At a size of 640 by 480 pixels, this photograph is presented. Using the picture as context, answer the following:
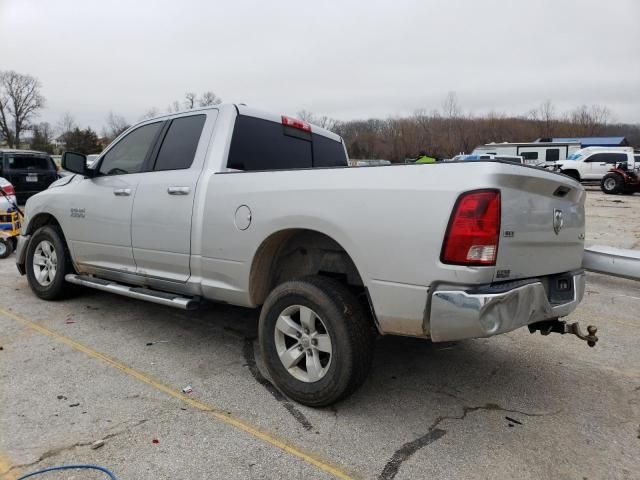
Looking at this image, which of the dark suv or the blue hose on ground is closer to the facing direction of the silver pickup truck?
the dark suv

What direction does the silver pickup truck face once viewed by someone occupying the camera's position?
facing away from the viewer and to the left of the viewer

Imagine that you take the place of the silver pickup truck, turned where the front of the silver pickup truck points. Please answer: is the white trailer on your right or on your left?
on your right

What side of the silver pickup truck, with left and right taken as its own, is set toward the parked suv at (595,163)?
right
